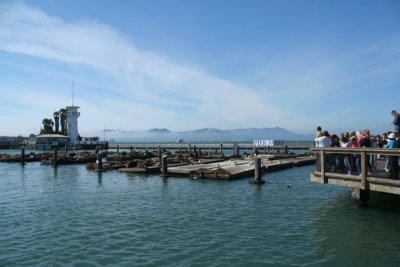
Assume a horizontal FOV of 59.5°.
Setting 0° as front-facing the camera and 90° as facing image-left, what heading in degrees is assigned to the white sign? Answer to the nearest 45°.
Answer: approximately 0°

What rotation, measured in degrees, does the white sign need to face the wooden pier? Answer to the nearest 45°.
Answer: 0° — it already faces it

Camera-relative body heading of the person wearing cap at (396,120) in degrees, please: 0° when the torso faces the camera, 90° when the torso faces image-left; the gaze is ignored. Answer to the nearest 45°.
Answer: approximately 90°

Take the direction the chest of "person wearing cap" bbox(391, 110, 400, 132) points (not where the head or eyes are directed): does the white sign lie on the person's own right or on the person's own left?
on the person's own right

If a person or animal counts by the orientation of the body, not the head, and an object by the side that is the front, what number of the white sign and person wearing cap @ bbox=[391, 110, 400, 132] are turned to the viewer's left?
1

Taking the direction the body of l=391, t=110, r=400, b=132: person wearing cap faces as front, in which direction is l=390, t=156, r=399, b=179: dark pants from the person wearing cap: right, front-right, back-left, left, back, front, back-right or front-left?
left

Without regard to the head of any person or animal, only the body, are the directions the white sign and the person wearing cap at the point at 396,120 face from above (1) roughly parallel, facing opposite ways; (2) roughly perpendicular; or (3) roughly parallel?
roughly perpendicular

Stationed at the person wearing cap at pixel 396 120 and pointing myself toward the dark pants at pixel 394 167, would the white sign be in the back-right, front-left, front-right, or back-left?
back-right
